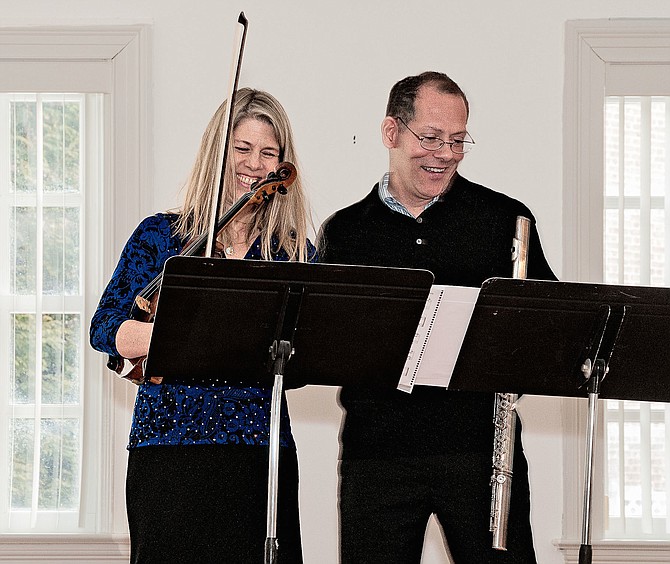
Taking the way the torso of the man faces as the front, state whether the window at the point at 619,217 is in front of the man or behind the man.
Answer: behind

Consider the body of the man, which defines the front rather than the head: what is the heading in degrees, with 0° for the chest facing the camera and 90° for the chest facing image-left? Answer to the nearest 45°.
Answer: approximately 0°

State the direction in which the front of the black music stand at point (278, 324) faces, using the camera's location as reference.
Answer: facing away from the viewer

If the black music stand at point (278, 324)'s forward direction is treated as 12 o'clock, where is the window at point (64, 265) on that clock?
The window is roughly at 11 o'clock from the black music stand.

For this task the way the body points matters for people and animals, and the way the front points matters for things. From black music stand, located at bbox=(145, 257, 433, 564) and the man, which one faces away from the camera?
the black music stand

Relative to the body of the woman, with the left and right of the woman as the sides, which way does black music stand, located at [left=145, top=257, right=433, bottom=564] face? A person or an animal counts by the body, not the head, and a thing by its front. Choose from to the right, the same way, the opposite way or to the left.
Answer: the opposite way

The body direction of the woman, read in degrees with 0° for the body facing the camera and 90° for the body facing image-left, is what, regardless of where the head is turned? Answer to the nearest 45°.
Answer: approximately 0°

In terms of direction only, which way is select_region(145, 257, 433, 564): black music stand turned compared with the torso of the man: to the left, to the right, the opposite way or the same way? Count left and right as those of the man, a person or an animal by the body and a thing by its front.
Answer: the opposite way

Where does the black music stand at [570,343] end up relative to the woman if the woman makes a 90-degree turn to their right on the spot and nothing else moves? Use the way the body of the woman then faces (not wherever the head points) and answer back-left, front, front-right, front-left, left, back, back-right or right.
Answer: back

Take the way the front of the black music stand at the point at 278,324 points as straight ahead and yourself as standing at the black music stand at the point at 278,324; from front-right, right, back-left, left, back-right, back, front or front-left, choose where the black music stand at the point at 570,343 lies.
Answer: right

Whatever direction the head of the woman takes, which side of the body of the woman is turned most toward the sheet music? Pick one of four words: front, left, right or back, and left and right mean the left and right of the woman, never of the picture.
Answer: left
